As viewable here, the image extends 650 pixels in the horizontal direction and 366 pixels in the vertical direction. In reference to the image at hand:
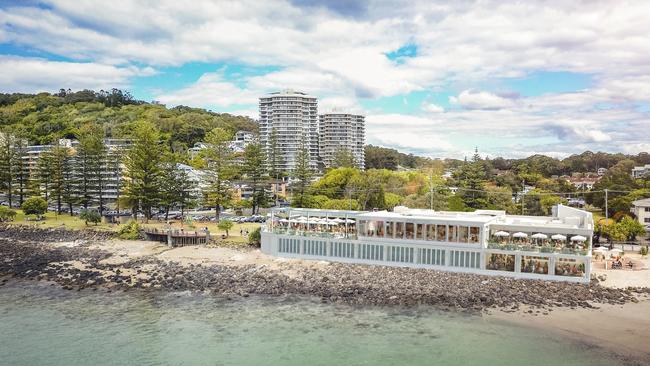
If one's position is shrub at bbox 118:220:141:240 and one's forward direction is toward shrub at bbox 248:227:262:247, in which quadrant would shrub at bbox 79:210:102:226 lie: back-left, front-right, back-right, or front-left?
back-left

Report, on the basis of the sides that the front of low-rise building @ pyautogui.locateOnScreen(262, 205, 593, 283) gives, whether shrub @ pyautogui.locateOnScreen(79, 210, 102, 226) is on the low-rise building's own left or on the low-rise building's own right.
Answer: on the low-rise building's own right

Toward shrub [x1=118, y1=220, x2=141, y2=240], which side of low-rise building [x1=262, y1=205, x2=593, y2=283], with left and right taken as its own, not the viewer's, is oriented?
right

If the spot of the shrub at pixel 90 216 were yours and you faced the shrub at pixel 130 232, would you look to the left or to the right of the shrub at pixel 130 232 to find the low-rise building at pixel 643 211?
left

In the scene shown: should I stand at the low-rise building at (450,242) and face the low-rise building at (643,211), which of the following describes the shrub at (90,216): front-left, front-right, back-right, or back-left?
back-left

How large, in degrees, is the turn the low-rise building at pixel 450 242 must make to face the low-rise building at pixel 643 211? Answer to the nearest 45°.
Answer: approximately 135° to its left

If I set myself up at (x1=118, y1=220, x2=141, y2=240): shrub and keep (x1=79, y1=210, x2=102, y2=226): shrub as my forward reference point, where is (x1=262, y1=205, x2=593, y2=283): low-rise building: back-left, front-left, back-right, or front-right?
back-right

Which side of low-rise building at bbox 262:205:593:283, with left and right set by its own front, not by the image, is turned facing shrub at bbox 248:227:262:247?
right

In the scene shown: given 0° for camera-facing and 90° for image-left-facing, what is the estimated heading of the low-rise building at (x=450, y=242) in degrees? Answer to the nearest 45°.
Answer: approximately 0°
